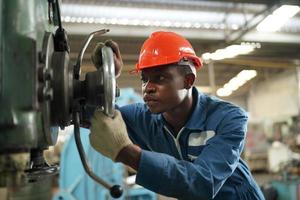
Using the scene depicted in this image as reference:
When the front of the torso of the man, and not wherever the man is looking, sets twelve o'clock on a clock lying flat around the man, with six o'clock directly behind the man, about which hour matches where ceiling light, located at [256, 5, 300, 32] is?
The ceiling light is roughly at 5 o'clock from the man.

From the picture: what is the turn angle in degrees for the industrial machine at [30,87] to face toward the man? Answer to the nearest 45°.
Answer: approximately 45° to its left

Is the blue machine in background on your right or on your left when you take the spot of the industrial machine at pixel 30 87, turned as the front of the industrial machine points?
on your left

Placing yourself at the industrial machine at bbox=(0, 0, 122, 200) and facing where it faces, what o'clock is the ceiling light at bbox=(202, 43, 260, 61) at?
The ceiling light is roughly at 10 o'clock from the industrial machine.

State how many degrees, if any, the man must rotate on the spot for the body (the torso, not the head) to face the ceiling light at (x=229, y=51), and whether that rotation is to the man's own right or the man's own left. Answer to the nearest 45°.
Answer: approximately 135° to the man's own right

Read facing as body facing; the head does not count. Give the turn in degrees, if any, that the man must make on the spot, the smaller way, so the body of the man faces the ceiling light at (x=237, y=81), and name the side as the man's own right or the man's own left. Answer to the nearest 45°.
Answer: approximately 135° to the man's own right

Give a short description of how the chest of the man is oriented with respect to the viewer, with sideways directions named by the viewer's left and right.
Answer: facing the viewer and to the left of the viewer

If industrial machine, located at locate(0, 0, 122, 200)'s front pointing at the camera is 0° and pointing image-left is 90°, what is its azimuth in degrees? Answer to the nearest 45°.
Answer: approximately 270°

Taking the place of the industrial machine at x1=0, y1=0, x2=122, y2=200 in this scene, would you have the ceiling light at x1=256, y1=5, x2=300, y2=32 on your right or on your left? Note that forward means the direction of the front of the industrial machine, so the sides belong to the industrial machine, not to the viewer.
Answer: on your left

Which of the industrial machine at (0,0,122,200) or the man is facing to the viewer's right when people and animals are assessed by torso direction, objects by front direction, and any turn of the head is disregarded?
the industrial machine

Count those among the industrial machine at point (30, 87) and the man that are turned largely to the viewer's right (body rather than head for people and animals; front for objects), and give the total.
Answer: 1

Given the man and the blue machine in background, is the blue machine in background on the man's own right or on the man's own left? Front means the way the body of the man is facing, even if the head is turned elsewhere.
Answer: on the man's own right
